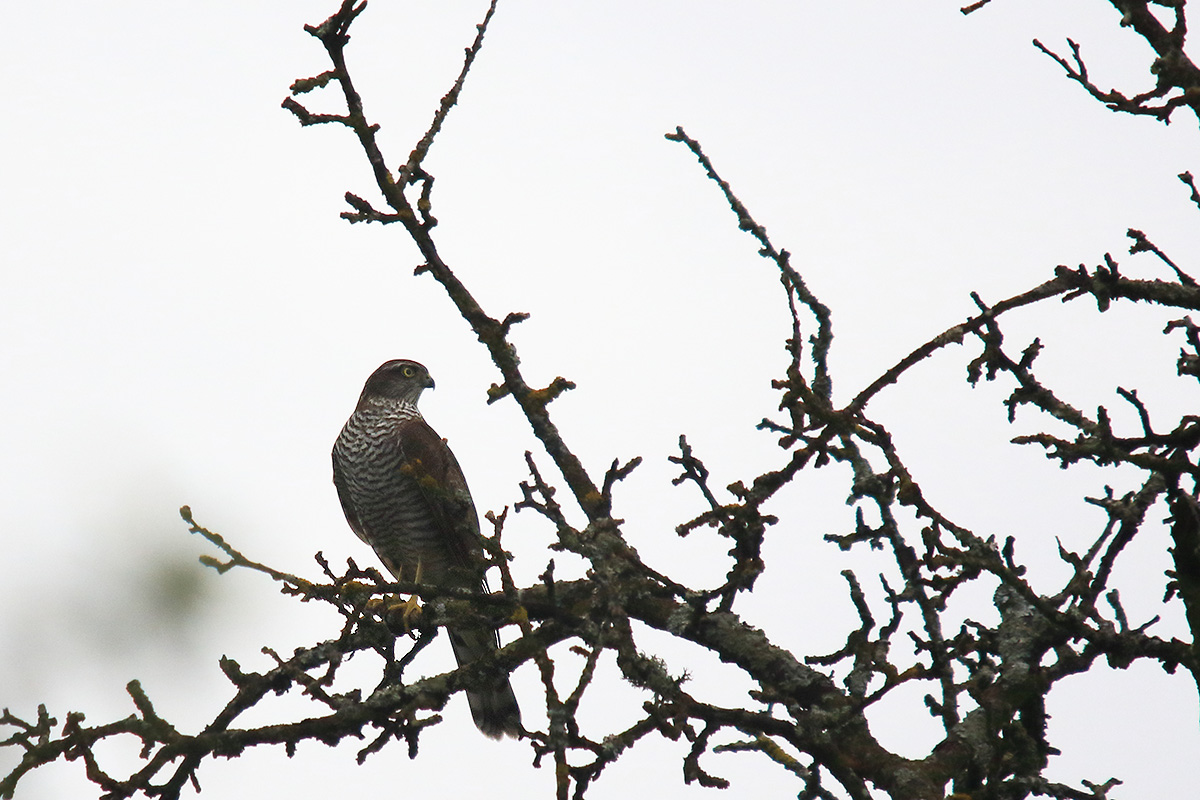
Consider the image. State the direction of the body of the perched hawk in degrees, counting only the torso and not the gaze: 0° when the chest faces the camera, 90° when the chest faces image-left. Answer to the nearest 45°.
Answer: approximately 45°
